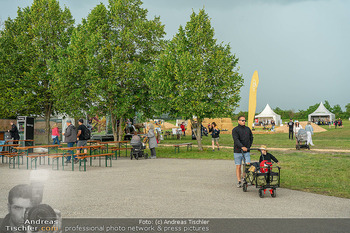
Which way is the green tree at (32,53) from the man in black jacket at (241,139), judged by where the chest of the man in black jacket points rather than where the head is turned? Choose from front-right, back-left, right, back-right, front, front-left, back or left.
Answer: back

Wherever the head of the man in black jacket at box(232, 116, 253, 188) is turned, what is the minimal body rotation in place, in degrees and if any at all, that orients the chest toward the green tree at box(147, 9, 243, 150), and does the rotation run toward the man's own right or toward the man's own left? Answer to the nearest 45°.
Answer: approximately 135° to the man's own left

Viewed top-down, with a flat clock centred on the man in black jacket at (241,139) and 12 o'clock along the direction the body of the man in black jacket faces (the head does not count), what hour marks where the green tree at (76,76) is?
The green tree is roughly at 6 o'clock from the man in black jacket.

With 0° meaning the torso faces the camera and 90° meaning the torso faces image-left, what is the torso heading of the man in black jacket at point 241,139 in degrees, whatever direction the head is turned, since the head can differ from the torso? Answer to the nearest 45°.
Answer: approximately 315°
